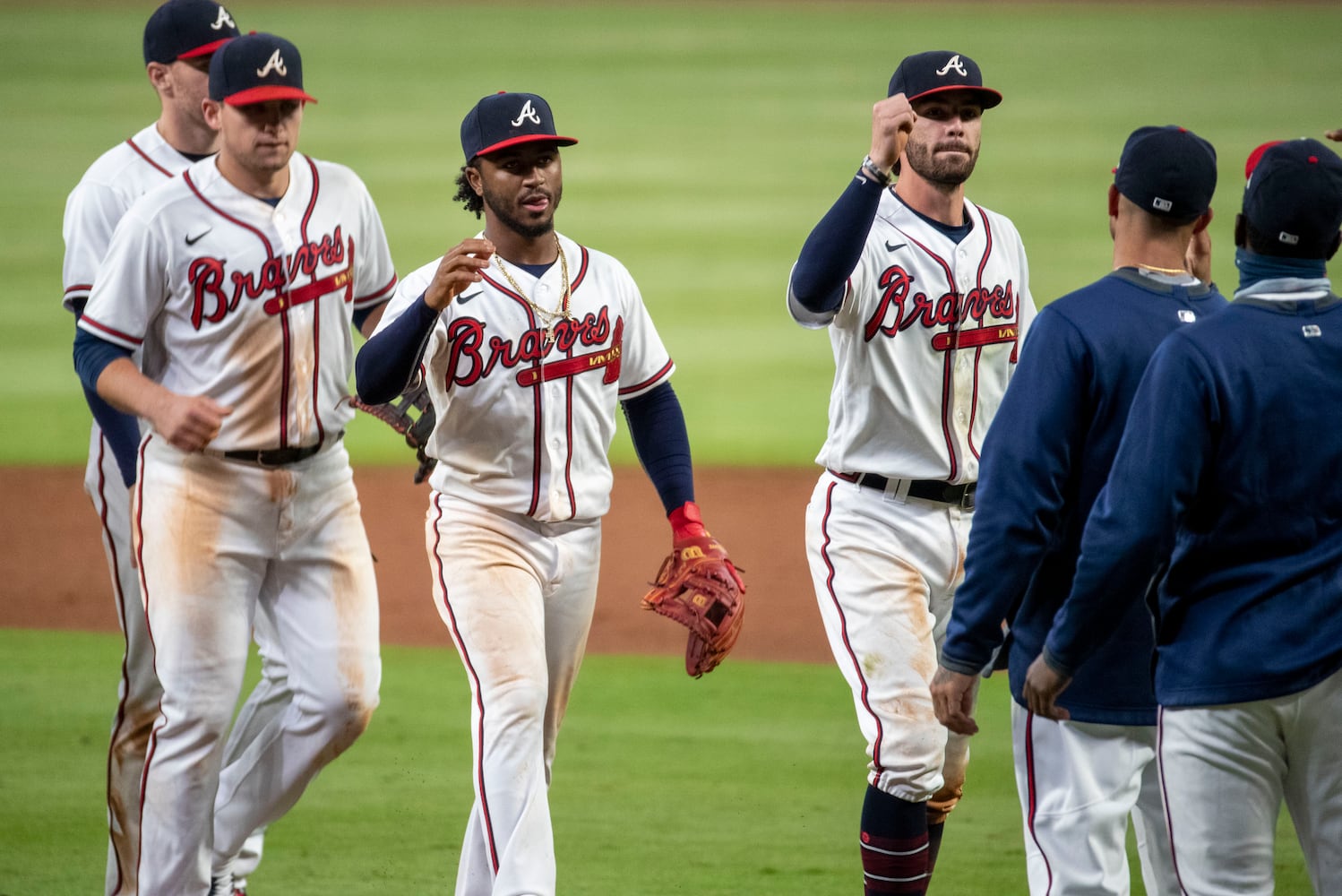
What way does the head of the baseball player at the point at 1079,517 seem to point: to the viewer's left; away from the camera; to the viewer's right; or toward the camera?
away from the camera

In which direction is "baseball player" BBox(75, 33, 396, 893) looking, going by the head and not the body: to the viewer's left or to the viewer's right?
to the viewer's right

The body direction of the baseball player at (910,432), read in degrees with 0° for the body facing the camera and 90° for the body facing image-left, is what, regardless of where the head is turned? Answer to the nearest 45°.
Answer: approximately 315°

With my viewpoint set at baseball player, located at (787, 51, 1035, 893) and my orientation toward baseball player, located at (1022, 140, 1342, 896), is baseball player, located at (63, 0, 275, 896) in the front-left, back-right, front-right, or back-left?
back-right
